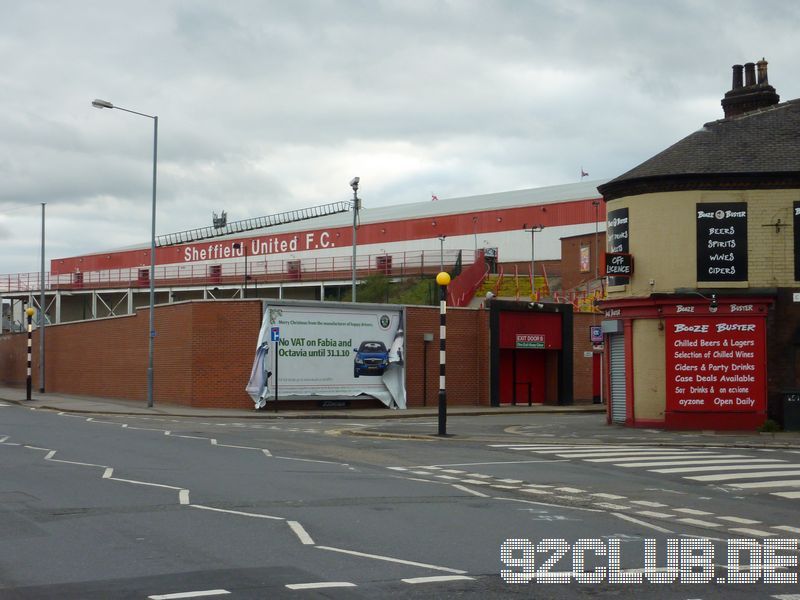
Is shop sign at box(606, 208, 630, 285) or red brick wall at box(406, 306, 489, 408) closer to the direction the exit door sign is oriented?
the shop sign

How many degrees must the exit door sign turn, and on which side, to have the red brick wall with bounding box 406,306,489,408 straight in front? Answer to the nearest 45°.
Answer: approximately 45° to its right

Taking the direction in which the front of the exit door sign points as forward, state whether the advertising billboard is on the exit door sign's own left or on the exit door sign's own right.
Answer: on the exit door sign's own right

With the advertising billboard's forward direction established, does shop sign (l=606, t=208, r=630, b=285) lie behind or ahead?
ahead

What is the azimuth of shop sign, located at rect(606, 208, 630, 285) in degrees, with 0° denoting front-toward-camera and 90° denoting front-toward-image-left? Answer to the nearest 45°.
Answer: approximately 45°

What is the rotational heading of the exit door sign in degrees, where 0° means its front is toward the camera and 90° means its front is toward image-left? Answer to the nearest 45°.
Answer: approximately 0°

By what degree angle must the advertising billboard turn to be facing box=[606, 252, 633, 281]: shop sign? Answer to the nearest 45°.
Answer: approximately 45° to its left

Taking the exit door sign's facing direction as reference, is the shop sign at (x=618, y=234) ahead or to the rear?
ahead

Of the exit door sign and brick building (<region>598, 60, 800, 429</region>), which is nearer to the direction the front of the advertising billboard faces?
the brick building

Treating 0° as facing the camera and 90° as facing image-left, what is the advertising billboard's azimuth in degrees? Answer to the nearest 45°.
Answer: approximately 0°

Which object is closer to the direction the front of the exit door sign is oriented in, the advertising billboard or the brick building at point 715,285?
the brick building

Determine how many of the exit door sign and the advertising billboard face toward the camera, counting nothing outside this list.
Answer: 2

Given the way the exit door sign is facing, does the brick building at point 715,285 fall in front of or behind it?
in front
